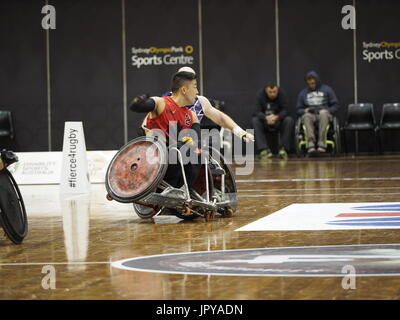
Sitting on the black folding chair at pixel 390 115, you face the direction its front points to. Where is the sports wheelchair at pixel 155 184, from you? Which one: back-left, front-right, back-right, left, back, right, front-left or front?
front

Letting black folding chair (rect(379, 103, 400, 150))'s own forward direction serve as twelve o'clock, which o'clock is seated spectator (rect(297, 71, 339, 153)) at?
The seated spectator is roughly at 2 o'clock from the black folding chair.

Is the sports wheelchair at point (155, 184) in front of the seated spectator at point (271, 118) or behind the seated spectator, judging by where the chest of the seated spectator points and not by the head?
in front

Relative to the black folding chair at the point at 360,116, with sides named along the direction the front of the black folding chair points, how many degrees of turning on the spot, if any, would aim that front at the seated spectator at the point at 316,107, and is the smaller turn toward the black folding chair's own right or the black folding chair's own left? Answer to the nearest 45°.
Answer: approximately 45° to the black folding chair's own right

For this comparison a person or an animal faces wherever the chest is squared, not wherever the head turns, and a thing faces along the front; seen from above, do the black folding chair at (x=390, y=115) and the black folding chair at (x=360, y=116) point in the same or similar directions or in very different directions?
same or similar directions

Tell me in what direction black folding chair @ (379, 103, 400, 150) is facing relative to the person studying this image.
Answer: facing the viewer

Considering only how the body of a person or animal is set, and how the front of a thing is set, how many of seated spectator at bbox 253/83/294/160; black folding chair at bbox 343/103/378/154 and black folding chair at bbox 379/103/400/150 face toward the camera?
3

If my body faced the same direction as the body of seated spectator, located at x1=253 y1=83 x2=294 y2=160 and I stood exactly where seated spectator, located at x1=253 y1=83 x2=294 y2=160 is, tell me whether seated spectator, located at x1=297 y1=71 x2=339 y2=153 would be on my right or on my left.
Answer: on my left

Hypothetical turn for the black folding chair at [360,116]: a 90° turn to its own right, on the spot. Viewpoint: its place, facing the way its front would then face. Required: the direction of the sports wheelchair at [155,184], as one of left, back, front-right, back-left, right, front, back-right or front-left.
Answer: left

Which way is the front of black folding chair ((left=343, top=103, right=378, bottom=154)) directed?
toward the camera

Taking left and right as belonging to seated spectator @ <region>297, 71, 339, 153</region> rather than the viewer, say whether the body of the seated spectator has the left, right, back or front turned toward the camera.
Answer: front

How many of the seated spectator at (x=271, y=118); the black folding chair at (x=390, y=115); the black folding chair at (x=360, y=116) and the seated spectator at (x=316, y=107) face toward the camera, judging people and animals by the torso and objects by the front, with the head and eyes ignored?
4

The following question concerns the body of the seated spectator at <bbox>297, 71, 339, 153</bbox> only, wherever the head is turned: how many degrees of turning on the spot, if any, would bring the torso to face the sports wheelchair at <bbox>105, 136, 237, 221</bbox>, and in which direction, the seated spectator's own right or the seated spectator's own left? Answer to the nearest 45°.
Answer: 0° — they already face it

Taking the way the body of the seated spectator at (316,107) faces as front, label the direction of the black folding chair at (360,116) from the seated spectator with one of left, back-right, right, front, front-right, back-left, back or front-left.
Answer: back-left

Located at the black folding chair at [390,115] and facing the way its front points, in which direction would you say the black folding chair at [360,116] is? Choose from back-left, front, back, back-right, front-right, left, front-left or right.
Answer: right

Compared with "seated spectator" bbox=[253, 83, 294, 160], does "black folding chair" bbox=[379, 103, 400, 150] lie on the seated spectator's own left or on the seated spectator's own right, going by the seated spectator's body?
on the seated spectator's own left
